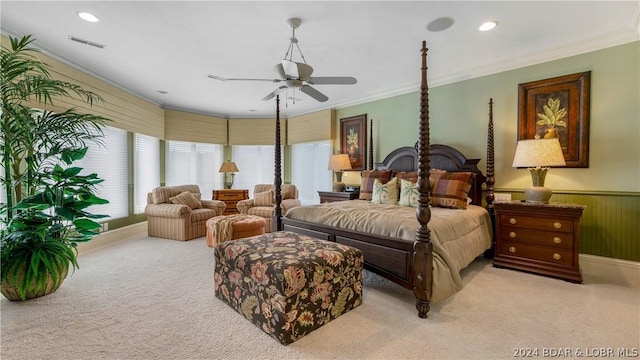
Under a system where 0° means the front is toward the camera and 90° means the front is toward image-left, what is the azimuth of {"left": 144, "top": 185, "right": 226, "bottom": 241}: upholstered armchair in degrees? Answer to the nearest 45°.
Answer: approximately 315°

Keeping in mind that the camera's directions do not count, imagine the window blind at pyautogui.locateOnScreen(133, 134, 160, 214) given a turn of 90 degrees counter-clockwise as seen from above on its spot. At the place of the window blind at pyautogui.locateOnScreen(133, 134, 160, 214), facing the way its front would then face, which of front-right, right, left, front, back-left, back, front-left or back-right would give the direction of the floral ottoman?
back-right

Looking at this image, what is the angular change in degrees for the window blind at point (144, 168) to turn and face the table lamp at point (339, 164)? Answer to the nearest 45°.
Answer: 0° — it already faces it

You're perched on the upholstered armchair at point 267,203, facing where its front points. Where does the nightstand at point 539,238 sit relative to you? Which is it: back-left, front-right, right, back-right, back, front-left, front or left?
left

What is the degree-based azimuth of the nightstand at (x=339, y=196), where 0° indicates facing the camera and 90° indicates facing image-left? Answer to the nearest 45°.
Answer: approximately 45°

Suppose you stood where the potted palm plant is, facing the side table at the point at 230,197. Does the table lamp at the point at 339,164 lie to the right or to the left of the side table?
right

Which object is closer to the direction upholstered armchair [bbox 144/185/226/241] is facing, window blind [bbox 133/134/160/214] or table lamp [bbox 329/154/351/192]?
the table lamp

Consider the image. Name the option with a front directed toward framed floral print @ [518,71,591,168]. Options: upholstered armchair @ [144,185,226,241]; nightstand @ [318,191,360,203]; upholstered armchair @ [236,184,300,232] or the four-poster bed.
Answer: upholstered armchair @ [144,185,226,241]

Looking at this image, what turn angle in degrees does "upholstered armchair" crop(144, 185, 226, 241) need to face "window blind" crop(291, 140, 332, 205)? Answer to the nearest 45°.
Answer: approximately 45° to its left

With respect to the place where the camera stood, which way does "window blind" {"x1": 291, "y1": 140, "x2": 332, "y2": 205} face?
facing the viewer and to the left of the viewer

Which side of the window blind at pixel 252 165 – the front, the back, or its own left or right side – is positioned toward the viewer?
front

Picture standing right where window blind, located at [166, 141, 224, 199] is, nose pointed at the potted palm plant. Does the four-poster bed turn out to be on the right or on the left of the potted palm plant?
left

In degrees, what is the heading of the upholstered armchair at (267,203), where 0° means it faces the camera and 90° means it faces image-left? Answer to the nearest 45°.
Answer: approximately 45°
